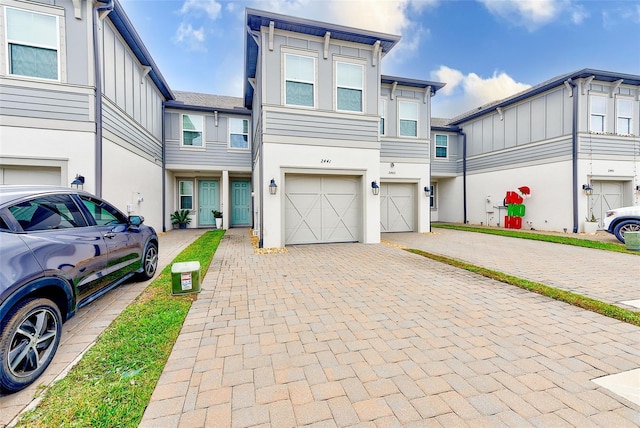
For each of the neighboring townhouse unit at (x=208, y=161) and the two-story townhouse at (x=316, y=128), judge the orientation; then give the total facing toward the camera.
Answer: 2

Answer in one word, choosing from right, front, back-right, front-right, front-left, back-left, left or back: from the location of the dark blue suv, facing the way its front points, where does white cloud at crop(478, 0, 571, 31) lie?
front-right

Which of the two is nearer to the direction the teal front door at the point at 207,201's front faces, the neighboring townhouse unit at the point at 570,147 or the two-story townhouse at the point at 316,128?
the two-story townhouse

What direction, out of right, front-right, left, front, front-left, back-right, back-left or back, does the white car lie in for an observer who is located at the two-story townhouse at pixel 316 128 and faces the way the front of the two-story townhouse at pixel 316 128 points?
left

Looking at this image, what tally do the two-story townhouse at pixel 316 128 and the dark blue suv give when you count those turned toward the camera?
1

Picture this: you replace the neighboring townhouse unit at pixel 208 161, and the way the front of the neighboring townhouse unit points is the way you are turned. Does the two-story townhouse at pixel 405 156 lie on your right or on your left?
on your left

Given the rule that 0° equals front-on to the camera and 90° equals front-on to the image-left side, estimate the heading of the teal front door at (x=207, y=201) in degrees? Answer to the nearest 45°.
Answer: approximately 0°

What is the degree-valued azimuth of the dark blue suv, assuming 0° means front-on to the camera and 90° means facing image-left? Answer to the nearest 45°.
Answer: approximately 225°

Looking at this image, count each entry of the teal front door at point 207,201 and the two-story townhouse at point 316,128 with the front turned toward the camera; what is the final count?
2

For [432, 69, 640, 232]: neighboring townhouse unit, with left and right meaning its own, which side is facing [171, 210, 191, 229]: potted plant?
right
